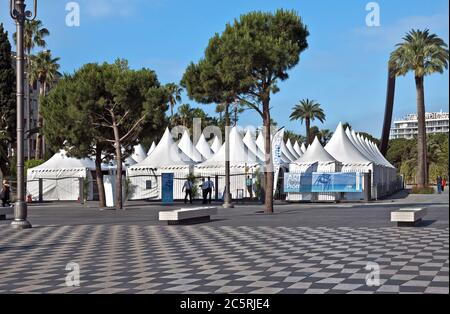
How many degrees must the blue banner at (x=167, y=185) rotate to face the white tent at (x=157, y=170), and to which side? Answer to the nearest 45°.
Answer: approximately 180°

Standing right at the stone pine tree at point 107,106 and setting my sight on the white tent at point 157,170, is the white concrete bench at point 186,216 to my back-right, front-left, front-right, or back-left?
back-right

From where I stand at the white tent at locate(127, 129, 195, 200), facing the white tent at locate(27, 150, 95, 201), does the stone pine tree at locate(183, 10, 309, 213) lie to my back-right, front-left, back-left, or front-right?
back-left

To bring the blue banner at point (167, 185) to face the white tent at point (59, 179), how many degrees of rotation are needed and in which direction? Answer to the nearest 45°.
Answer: approximately 135° to its right

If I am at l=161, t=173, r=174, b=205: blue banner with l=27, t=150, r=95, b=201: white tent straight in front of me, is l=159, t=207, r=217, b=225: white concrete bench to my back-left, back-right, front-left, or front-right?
back-left

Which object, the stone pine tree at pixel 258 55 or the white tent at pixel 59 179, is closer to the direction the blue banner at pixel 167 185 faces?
the stone pine tree

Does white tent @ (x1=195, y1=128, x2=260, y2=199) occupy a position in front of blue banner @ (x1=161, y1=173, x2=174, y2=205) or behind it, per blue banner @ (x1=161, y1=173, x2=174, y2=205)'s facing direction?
behind

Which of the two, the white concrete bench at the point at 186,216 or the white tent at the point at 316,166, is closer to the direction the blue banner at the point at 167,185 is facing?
the white concrete bench

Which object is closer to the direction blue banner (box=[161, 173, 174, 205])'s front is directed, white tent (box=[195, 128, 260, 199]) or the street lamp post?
the street lamp post

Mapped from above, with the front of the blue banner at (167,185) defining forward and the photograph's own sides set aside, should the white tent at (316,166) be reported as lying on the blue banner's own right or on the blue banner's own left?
on the blue banner's own left

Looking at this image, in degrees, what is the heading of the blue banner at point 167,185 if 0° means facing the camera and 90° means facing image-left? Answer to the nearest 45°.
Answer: approximately 0°
